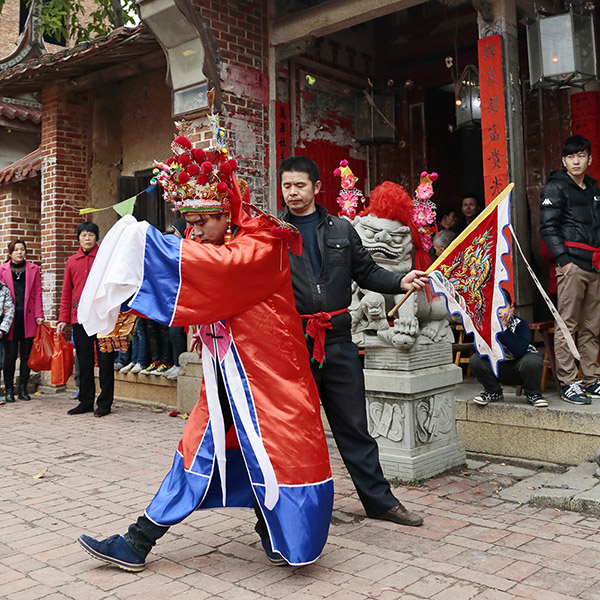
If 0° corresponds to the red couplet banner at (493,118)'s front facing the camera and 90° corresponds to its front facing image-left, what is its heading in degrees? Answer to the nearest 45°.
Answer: approximately 0°

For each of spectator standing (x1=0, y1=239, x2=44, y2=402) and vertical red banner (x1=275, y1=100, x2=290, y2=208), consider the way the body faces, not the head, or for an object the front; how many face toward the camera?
2

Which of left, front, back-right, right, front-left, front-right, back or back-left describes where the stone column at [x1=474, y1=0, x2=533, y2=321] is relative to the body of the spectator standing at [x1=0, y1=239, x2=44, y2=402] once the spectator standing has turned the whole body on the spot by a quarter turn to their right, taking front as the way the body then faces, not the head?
back-left

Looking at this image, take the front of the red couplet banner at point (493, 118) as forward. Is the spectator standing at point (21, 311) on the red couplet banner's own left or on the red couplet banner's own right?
on the red couplet banner's own right

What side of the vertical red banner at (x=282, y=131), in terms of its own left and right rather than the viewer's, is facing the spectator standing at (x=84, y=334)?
right
